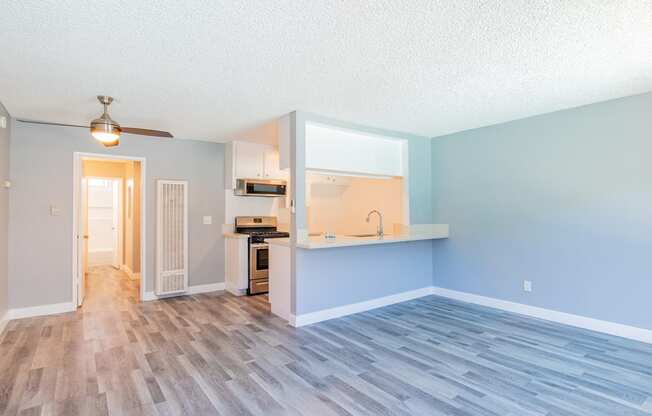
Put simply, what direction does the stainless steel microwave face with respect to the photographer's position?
facing the viewer and to the right of the viewer

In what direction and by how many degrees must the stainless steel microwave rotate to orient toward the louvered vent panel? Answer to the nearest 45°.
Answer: approximately 135° to its right

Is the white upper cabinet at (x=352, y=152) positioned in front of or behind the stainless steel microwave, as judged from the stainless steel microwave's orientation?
in front

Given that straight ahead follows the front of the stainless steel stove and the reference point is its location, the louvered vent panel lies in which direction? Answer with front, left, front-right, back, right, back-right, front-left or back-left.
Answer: back-right

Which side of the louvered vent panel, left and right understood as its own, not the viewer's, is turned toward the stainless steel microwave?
left

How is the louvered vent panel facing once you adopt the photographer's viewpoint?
facing the viewer

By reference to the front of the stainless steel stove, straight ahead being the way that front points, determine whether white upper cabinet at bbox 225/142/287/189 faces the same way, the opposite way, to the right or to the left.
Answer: the same way

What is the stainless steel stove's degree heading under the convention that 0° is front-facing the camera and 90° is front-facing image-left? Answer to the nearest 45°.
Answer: approximately 315°
